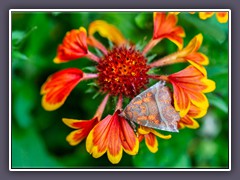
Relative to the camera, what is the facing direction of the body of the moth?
to the viewer's left
